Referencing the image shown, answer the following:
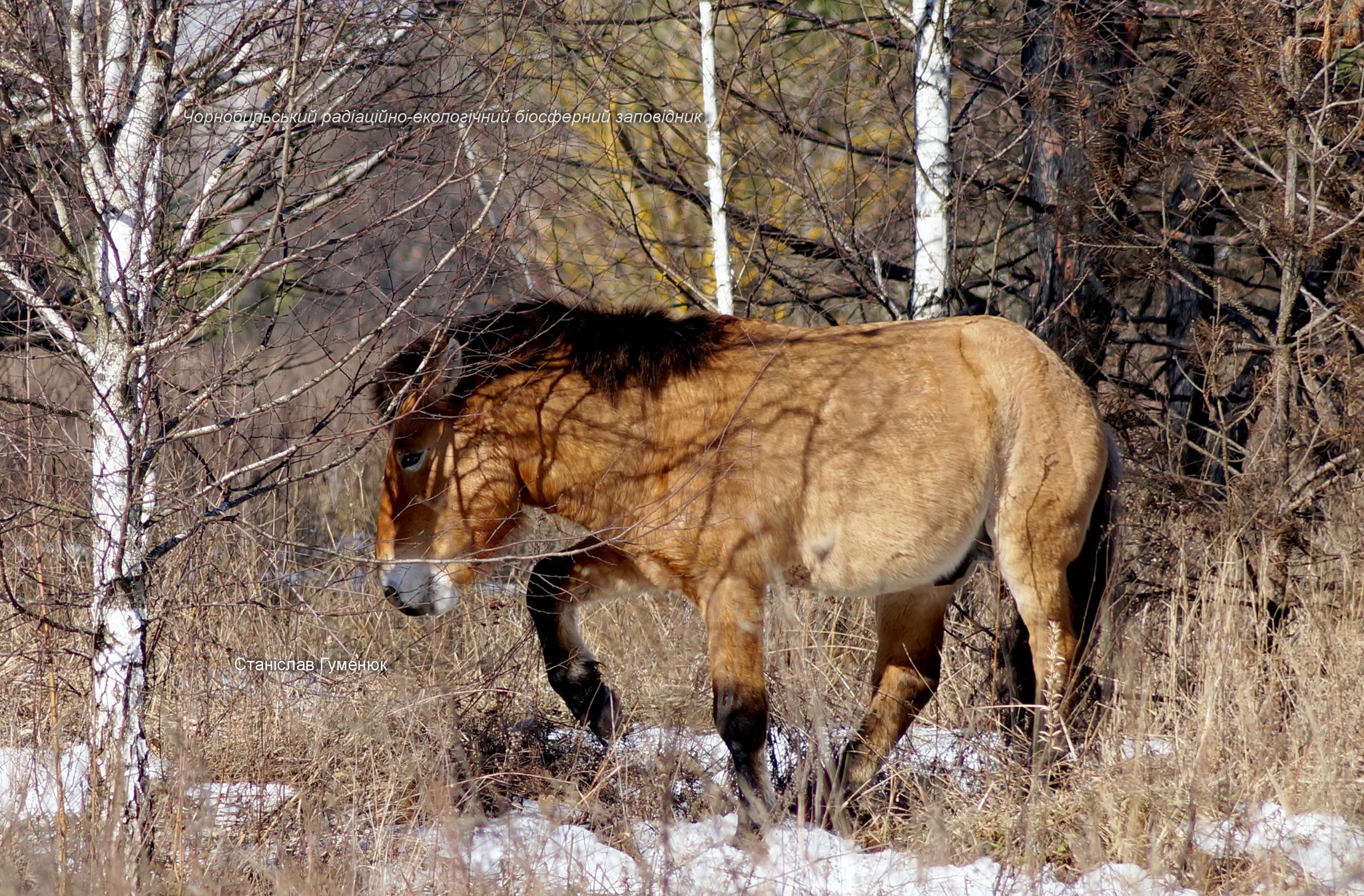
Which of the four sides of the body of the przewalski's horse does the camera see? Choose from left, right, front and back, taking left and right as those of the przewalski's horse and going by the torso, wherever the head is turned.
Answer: left

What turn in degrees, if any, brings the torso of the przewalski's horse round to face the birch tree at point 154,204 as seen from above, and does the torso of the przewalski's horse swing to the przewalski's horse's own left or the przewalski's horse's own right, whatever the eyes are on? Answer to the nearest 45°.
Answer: approximately 45° to the przewalski's horse's own left
